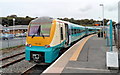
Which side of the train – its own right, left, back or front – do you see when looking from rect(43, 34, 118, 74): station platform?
left

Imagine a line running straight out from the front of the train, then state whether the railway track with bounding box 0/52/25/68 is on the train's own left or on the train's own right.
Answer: on the train's own right

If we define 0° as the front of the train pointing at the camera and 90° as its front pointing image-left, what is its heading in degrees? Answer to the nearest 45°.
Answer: approximately 45°
